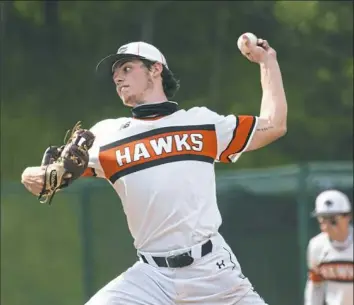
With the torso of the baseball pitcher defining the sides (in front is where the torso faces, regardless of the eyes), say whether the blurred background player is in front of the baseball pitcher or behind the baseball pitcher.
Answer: behind

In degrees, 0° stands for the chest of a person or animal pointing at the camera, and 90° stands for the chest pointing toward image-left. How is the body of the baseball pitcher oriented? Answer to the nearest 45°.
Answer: approximately 0°
